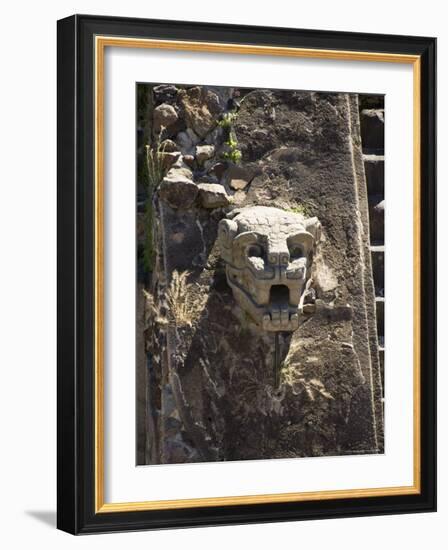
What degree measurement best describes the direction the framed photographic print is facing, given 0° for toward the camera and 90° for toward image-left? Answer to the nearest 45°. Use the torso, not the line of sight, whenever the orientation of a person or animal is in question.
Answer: approximately 315°
